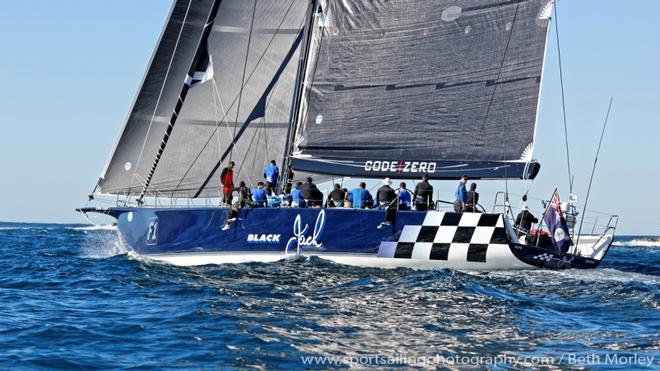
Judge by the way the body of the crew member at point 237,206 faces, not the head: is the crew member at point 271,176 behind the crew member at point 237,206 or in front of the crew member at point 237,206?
behind

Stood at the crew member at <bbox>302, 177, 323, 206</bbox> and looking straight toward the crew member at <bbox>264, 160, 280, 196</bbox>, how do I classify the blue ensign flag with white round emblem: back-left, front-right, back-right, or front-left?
back-right
